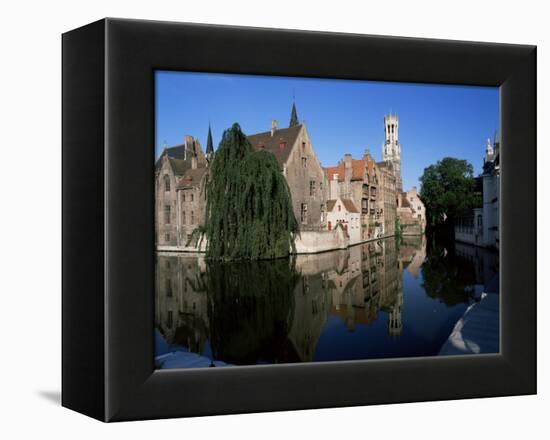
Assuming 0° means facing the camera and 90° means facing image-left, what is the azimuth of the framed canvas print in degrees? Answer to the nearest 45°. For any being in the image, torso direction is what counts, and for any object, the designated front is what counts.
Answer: approximately 315°
